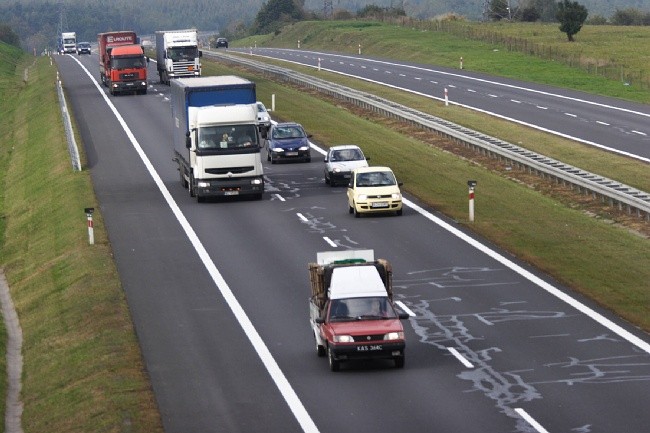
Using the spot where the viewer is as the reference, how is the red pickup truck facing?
facing the viewer

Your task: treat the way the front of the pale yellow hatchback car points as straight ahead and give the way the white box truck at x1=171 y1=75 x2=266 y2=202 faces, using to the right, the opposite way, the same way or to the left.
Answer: the same way

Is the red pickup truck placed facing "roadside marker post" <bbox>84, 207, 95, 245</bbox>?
no

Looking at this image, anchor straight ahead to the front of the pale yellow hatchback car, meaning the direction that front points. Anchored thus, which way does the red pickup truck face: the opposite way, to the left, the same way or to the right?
the same way

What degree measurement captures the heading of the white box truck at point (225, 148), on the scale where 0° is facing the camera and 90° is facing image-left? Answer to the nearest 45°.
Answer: approximately 0°

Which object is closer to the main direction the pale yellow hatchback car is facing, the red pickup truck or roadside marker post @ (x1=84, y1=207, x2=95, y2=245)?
the red pickup truck

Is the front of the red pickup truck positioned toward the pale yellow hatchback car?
no

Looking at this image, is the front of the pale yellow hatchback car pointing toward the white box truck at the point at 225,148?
no

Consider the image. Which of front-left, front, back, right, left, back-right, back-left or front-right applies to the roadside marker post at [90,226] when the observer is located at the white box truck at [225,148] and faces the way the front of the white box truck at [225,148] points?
front-right

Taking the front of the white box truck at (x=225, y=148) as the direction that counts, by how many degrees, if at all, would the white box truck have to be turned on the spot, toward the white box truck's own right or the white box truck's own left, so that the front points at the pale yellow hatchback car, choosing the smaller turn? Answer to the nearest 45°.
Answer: approximately 45° to the white box truck's own left

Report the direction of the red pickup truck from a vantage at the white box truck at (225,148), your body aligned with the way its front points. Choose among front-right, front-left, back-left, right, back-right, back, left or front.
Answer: front

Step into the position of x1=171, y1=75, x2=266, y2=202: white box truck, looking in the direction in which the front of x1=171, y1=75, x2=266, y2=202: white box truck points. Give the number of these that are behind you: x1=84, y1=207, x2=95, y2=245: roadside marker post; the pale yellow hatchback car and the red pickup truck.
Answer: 0

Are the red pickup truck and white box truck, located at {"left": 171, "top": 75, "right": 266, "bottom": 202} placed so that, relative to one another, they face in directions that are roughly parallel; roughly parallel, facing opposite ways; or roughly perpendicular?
roughly parallel

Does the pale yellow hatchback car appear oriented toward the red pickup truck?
yes

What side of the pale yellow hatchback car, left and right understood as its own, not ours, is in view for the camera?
front

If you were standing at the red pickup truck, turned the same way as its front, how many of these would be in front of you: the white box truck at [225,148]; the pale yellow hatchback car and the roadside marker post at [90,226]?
0

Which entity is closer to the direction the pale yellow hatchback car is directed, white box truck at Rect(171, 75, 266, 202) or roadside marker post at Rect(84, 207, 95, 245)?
the roadside marker post
